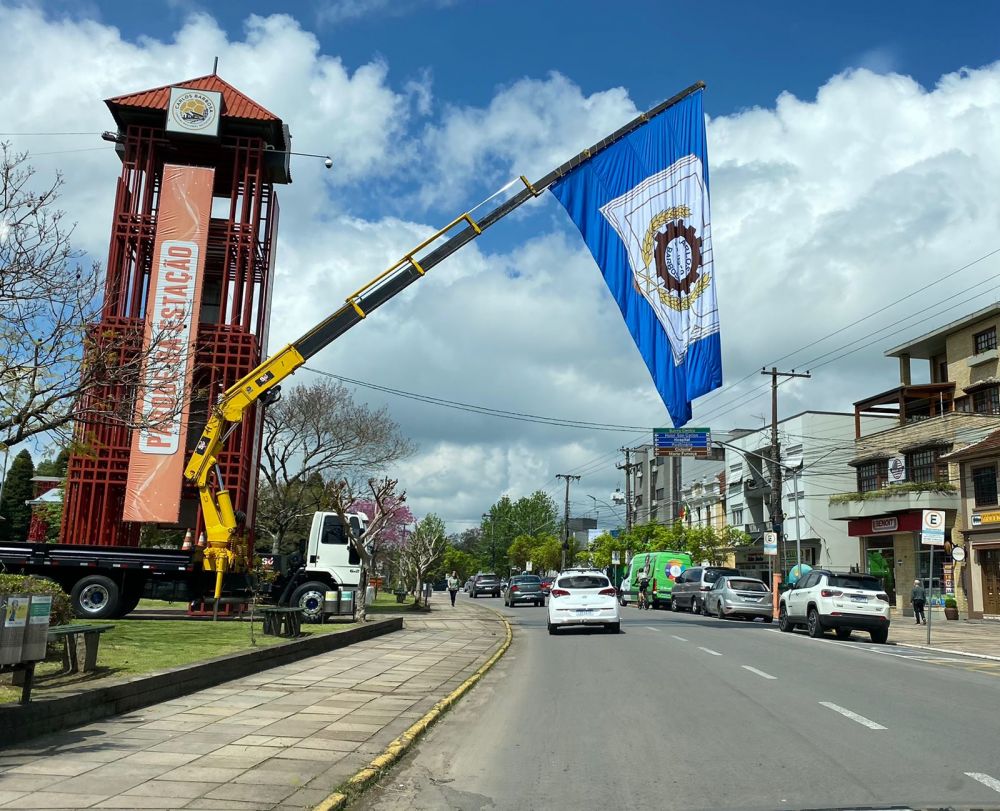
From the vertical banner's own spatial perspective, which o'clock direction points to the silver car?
The silver car is roughly at 9 o'clock from the vertical banner.

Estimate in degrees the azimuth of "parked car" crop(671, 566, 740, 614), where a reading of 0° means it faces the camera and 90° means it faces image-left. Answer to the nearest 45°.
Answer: approximately 135°

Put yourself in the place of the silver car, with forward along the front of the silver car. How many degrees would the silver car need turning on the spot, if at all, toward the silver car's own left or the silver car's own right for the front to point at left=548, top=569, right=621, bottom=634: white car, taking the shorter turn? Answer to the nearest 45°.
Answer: approximately 135° to the silver car's own left

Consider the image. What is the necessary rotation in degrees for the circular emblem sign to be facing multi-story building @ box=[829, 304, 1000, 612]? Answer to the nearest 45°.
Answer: approximately 90° to its left

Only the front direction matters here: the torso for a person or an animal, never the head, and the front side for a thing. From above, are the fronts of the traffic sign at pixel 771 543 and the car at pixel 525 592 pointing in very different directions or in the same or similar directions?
very different directions

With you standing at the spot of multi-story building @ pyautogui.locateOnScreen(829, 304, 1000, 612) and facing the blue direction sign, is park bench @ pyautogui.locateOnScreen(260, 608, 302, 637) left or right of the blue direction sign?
left

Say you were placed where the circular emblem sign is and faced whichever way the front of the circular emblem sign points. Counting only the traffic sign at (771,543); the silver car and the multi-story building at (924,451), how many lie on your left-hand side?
3

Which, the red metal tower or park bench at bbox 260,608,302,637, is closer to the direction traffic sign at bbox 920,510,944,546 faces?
the park bench

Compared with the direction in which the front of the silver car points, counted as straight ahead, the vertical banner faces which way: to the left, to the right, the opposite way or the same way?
the opposite way

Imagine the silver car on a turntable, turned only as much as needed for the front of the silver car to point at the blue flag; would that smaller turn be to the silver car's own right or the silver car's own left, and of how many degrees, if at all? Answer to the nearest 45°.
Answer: approximately 135° to the silver car's own left

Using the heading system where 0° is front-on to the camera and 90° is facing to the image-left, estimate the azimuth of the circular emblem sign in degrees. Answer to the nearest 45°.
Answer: approximately 0°

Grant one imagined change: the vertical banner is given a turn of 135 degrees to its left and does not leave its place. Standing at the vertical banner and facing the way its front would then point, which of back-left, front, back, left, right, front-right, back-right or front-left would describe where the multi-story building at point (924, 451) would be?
front-right

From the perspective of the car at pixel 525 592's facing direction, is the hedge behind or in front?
behind

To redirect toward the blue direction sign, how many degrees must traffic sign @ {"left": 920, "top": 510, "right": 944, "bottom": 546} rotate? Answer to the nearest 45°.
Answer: approximately 135° to its right
